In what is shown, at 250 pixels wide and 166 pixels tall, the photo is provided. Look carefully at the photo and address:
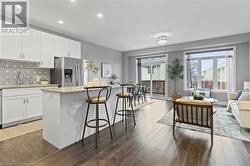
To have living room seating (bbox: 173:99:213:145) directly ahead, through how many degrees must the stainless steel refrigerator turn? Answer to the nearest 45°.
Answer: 0° — it already faces it

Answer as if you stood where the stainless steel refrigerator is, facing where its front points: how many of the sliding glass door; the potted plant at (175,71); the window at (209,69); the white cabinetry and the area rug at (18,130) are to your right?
2

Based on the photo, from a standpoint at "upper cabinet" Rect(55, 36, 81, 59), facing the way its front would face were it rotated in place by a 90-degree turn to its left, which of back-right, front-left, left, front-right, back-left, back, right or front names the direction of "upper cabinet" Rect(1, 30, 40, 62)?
back

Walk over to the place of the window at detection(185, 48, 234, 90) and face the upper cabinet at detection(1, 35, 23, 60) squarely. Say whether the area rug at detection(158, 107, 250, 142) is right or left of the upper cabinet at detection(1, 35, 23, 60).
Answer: left

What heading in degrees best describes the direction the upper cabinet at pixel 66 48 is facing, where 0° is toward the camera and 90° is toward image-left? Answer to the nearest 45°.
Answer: approximately 315°

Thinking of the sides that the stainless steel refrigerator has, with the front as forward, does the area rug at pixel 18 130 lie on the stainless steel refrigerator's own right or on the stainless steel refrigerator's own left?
on the stainless steel refrigerator's own right

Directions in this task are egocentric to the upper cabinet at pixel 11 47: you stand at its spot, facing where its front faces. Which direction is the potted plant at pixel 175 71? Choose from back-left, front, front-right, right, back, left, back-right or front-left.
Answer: left

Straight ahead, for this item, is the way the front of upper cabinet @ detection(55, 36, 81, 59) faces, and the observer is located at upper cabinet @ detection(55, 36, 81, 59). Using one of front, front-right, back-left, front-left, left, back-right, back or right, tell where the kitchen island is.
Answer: front-right

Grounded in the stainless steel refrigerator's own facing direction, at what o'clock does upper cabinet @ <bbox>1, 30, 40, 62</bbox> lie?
The upper cabinet is roughly at 4 o'clock from the stainless steel refrigerator.

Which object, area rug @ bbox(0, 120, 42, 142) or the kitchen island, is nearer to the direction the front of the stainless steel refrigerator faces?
the kitchen island
